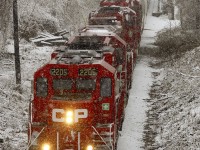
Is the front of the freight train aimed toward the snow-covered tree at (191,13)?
no

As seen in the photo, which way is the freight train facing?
toward the camera

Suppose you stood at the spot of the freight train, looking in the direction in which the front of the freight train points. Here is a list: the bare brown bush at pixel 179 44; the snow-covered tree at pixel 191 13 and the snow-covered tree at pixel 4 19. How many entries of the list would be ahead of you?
0

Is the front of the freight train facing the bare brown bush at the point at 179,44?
no

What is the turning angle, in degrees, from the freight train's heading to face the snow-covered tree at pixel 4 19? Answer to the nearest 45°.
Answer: approximately 180°
